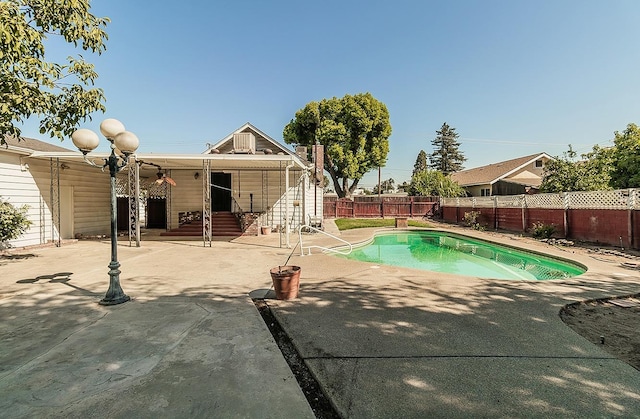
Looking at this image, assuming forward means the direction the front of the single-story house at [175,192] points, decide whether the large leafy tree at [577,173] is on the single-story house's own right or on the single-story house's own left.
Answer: on the single-story house's own left

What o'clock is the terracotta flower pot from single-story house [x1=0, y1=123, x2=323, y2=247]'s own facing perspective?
The terracotta flower pot is roughly at 12 o'clock from the single-story house.

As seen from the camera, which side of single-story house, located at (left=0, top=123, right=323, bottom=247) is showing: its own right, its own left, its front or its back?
front

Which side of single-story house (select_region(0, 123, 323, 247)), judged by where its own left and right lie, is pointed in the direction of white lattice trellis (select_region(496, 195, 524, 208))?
left

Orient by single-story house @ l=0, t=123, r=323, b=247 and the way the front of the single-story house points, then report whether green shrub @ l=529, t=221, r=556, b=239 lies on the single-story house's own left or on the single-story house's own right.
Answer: on the single-story house's own left

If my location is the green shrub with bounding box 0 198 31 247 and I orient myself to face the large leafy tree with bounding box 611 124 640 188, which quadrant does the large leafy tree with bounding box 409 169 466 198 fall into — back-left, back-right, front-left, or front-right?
front-left

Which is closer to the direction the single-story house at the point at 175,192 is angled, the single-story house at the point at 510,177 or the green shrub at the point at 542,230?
the green shrub

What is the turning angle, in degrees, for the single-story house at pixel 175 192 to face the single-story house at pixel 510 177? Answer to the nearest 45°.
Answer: approximately 90° to its left

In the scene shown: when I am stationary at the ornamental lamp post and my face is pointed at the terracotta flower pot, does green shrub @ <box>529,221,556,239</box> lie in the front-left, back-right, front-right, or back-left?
front-left

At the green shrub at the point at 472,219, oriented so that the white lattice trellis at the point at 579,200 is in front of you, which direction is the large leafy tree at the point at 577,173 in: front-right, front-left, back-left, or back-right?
front-left

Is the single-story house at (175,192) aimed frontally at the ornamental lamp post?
yes

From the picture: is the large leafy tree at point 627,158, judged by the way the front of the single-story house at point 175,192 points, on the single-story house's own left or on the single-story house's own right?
on the single-story house's own left

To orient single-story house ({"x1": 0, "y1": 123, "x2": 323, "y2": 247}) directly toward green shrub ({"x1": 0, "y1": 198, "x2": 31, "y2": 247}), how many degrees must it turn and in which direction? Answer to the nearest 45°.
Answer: approximately 45° to its right

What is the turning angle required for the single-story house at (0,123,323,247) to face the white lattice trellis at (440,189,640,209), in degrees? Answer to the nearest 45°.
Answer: approximately 45° to its left

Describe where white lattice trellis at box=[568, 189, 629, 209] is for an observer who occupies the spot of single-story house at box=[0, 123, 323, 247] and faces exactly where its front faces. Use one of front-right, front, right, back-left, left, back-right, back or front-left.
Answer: front-left
